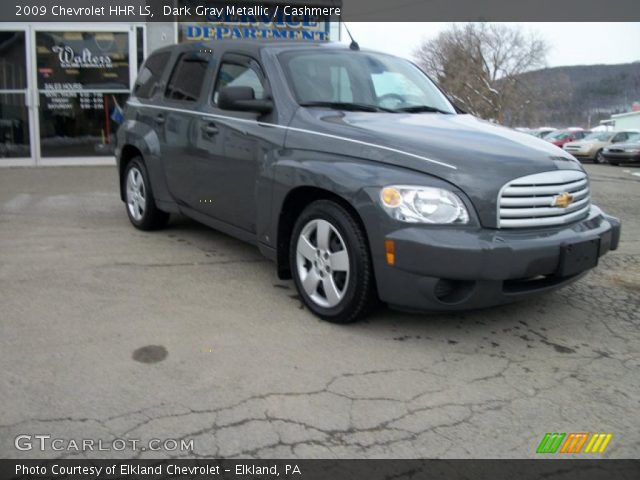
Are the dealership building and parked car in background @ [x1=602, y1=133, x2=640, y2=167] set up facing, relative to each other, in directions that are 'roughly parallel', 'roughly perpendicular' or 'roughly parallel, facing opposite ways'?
roughly perpendicular

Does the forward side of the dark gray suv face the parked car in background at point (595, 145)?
no

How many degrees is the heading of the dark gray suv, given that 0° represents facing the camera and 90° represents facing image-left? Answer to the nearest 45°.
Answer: approximately 315°

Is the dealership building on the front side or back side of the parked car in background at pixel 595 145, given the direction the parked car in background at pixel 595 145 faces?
on the front side

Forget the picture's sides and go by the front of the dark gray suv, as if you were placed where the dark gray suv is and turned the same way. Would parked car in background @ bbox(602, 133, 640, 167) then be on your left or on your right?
on your left

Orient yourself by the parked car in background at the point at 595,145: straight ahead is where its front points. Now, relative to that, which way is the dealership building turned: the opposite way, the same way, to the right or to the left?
to the left

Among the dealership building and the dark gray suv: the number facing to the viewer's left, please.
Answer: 0

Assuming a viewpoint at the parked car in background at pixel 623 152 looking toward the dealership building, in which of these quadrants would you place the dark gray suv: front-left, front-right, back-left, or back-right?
front-left

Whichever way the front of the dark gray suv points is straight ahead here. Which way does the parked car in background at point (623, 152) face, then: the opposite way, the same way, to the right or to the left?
to the right

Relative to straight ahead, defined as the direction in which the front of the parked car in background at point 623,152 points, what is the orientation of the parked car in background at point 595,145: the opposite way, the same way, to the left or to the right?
the same way

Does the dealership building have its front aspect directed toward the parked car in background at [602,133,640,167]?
no

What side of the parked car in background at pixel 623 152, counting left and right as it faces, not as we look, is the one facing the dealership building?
front

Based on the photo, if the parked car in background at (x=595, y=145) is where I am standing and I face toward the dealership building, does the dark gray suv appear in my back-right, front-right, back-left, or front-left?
front-left

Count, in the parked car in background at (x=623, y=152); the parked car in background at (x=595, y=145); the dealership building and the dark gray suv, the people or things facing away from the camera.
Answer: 0

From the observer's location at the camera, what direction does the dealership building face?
facing the viewer

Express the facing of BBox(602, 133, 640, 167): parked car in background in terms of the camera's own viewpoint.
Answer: facing the viewer and to the left of the viewer
